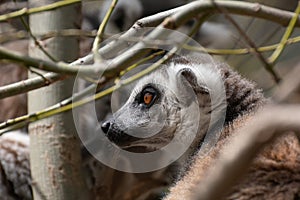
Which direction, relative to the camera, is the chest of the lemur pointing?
to the viewer's left

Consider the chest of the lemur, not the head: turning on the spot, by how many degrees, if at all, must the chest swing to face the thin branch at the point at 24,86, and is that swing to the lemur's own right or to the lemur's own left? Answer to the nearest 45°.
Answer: approximately 45° to the lemur's own left

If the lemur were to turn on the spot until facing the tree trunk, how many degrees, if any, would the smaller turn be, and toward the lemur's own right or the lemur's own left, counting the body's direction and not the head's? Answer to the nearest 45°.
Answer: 0° — it already faces it
